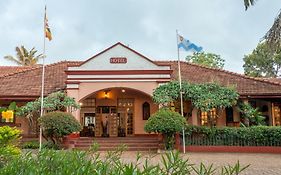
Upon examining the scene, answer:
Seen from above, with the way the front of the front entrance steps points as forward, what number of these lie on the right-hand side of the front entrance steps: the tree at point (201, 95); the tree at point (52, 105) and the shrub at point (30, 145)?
2

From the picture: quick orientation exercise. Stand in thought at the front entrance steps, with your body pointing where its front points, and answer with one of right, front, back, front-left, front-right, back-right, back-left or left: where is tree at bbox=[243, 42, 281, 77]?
back-left

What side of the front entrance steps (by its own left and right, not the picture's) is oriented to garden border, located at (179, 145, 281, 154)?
left

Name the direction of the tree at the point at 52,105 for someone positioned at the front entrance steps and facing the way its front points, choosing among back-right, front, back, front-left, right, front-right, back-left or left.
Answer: right

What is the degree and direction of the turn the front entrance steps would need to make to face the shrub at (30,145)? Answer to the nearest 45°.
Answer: approximately 90° to its right

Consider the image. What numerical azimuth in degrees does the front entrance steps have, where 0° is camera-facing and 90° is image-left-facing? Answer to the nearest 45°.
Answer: approximately 0°

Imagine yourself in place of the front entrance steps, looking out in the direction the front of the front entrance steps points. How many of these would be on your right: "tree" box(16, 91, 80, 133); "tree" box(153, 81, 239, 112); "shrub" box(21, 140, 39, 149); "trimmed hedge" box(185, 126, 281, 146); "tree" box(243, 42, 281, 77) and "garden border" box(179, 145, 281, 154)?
2

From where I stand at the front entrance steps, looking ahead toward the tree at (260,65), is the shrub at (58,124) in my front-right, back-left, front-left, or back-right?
back-left

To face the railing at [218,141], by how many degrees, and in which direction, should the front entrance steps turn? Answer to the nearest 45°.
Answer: approximately 90° to its left

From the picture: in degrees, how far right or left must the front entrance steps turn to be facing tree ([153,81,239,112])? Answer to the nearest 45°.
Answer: approximately 90° to its left

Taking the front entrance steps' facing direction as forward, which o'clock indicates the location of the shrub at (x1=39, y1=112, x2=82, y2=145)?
The shrub is roughly at 2 o'clock from the front entrance steps.
